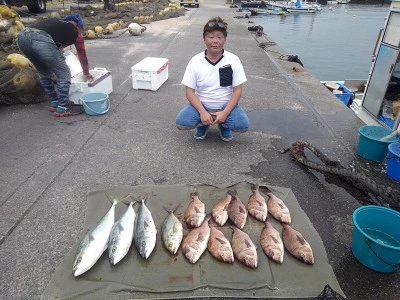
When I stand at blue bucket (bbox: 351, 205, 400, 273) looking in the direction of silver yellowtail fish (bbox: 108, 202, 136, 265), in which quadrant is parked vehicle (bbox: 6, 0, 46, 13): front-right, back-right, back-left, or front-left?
front-right

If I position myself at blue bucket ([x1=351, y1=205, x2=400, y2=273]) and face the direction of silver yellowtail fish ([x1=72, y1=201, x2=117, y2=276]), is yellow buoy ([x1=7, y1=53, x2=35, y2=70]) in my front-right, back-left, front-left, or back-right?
front-right

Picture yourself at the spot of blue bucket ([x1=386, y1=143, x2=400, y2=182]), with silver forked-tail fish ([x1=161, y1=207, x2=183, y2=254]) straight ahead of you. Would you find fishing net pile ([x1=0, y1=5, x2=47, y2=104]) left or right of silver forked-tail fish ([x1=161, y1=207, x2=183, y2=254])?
right
